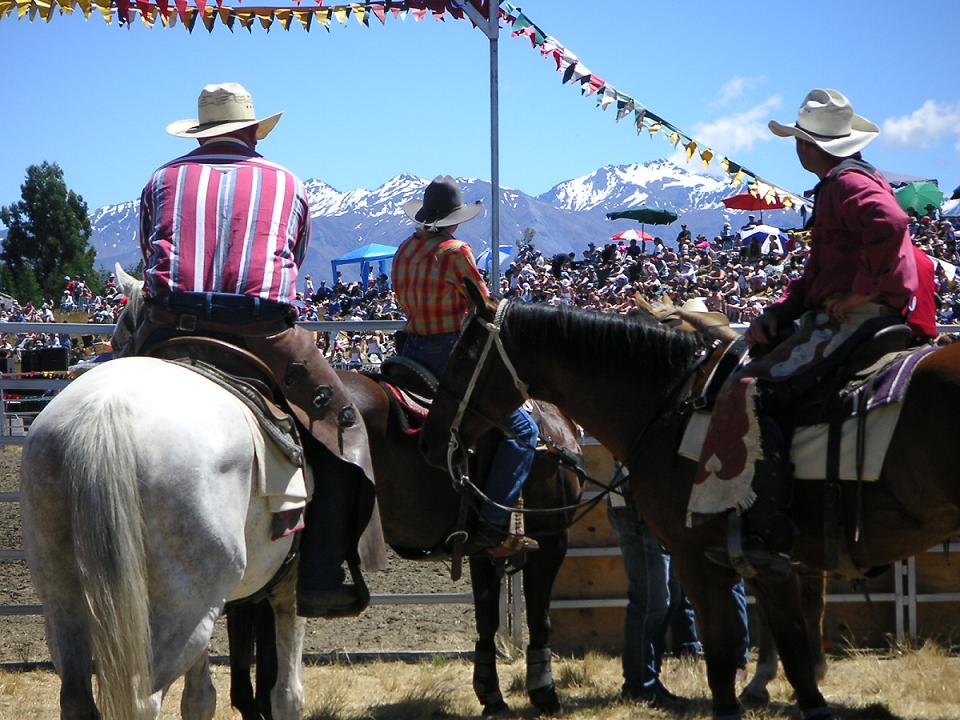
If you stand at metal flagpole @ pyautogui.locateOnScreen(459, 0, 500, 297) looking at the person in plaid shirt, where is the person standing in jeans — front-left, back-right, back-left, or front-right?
front-left

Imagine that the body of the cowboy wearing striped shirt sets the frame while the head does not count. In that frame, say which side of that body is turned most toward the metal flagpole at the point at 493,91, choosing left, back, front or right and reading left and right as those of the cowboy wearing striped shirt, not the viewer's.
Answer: front

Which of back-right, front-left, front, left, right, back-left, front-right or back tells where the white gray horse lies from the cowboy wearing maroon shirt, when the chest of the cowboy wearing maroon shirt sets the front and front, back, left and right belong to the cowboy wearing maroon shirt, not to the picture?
front-left

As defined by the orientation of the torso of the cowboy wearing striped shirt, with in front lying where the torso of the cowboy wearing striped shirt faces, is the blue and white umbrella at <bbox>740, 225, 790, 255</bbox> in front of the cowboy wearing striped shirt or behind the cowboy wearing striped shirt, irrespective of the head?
in front

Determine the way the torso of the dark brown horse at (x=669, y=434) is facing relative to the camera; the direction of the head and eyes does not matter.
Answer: to the viewer's left

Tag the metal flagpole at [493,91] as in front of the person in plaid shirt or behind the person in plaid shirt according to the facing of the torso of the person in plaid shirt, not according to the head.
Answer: in front

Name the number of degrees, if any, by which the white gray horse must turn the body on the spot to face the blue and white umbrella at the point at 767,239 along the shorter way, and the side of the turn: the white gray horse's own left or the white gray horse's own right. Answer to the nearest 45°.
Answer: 0° — it already faces it

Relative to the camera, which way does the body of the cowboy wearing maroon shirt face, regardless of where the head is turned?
to the viewer's left

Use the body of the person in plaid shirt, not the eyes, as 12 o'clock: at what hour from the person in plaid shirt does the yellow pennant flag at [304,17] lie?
The yellow pennant flag is roughly at 10 o'clock from the person in plaid shirt.

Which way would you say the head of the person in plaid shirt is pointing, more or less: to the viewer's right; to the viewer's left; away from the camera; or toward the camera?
away from the camera

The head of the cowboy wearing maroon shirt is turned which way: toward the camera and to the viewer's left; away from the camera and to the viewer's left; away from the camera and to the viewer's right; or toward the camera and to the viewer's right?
away from the camera and to the viewer's left

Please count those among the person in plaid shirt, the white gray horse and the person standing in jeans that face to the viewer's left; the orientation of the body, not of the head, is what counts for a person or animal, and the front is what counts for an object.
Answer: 0
